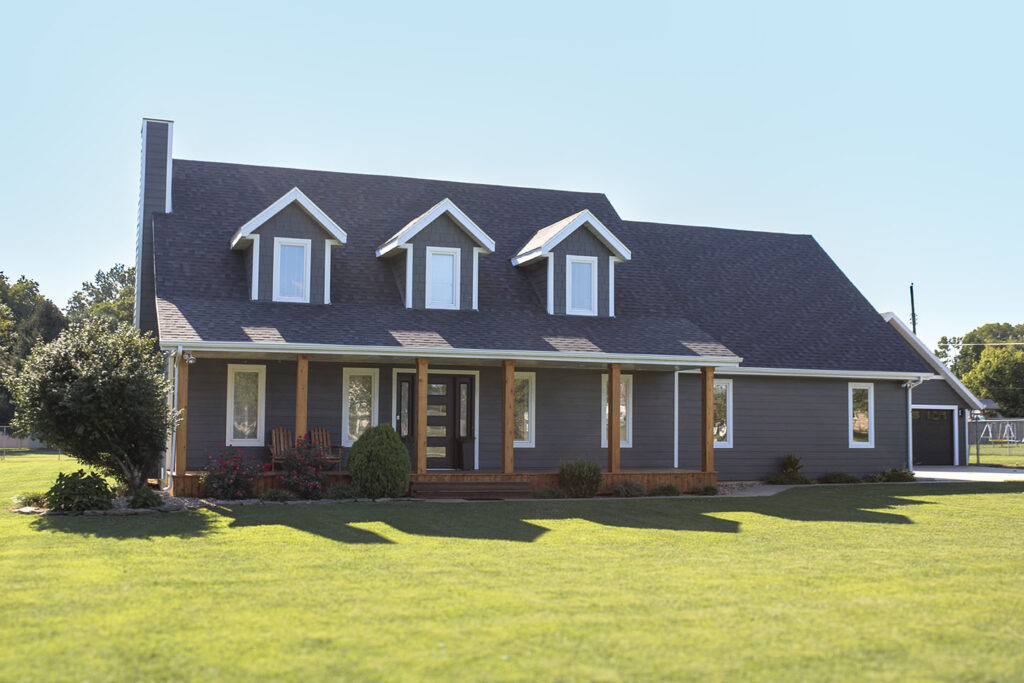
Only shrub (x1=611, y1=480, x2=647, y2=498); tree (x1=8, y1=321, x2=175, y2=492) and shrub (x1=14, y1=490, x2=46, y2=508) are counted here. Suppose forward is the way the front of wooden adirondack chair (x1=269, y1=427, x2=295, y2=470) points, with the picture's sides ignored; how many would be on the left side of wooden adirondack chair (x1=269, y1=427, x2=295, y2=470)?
1

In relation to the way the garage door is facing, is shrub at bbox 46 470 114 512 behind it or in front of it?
in front

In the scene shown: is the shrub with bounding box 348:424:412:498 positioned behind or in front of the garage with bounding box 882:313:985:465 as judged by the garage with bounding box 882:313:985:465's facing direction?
in front

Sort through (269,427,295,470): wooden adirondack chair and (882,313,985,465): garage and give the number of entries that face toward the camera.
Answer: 2

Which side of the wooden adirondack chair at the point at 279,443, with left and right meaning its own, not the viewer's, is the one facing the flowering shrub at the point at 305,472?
front

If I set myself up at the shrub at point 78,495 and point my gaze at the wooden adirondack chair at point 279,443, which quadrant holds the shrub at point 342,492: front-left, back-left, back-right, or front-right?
front-right

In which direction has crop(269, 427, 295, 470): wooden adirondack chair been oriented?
toward the camera

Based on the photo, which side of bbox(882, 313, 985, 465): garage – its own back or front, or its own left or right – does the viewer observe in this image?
front

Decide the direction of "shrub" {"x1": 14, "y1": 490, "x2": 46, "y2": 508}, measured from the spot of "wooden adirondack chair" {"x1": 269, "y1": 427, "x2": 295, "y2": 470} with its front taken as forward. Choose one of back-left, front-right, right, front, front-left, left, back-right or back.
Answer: front-right

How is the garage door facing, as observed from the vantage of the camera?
facing the viewer

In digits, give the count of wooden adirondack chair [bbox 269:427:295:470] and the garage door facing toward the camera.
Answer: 2

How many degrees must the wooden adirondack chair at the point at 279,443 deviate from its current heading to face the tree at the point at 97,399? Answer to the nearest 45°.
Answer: approximately 45° to its right
